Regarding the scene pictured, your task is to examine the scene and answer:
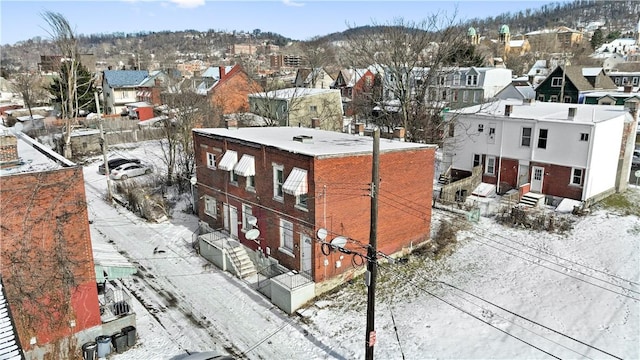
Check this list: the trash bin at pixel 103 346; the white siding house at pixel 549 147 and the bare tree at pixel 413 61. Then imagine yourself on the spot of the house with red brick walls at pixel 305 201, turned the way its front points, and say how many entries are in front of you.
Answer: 1

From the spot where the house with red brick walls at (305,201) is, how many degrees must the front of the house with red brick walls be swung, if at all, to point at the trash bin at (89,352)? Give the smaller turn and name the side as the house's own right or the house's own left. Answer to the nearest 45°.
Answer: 0° — it already faces it

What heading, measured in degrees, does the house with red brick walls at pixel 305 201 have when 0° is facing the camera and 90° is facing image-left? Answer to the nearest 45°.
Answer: approximately 45°

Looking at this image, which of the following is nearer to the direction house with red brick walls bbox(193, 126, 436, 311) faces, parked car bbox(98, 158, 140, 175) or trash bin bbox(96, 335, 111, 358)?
the trash bin

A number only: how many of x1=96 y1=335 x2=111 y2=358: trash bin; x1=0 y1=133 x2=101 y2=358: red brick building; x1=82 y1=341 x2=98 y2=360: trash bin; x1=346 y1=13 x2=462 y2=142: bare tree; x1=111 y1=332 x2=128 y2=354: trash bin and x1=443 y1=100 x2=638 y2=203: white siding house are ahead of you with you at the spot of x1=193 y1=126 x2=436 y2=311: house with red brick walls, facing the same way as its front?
4

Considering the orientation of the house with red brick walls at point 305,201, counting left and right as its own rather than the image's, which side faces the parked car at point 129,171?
right

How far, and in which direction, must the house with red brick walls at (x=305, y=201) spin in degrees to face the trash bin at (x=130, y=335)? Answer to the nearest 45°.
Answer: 0° — it already faces it

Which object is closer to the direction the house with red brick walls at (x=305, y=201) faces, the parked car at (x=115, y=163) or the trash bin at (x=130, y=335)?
the trash bin

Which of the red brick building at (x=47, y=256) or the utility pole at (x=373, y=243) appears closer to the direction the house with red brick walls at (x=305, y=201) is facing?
the red brick building

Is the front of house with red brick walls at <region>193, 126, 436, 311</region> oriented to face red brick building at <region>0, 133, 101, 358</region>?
yes

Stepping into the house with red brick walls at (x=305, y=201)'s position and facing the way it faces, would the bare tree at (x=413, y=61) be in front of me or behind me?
behind

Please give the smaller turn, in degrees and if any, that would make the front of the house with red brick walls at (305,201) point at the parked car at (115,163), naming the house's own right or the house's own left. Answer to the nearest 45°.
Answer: approximately 90° to the house's own right

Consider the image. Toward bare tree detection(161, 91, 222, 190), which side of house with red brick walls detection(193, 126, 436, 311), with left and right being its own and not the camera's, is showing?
right

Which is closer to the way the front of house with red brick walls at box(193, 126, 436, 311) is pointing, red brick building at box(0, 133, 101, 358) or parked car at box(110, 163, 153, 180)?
the red brick building

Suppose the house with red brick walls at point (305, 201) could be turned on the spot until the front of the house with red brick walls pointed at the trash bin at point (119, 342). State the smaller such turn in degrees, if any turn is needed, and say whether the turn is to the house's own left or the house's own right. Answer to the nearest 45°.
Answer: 0° — it already faces it
